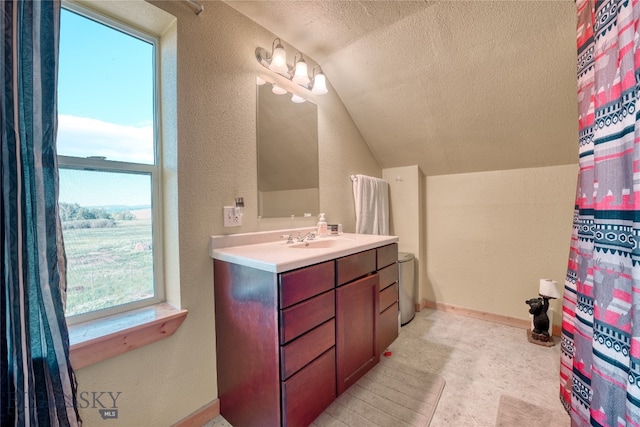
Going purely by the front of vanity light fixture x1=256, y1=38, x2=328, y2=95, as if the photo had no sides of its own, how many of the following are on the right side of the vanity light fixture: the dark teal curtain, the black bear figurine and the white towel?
1

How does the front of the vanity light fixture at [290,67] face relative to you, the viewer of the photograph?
facing the viewer and to the right of the viewer

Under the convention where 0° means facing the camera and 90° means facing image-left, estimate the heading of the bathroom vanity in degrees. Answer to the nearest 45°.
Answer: approximately 315°

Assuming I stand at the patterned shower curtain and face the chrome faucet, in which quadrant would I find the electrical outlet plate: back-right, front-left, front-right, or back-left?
front-left

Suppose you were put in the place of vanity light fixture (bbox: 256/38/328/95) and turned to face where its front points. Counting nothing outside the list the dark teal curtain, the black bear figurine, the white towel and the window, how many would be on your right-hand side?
2

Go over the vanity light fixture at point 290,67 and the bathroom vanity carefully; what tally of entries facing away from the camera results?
0

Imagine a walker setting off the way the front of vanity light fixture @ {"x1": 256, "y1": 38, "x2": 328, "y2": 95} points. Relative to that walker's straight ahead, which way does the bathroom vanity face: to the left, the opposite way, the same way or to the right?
the same way

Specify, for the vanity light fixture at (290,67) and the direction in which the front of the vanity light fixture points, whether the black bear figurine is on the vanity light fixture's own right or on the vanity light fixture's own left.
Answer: on the vanity light fixture's own left
